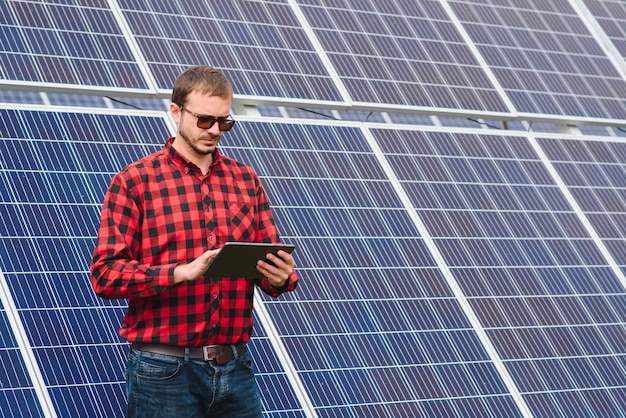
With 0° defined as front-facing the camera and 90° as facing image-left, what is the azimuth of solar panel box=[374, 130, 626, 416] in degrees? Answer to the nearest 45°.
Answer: approximately 315°

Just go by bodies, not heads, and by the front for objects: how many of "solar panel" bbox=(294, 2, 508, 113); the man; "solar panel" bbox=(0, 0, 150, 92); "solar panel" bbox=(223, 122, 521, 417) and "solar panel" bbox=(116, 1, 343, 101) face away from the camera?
0

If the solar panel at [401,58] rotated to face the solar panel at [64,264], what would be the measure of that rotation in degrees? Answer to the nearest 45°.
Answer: approximately 90° to its right

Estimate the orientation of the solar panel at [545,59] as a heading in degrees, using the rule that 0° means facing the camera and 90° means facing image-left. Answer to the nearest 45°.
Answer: approximately 315°

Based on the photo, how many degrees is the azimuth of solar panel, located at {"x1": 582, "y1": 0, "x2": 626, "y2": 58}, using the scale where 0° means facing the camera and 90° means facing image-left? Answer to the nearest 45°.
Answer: approximately 315°

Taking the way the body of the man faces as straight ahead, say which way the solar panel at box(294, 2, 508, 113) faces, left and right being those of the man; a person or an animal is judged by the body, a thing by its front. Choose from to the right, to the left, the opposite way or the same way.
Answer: the same way

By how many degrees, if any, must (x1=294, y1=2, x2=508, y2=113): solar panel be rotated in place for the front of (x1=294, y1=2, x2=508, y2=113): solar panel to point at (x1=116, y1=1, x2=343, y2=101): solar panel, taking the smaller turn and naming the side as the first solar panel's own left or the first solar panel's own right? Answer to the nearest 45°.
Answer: approximately 90° to the first solar panel's own right

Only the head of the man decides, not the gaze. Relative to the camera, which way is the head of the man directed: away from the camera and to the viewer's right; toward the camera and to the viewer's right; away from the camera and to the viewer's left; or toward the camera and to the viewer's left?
toward the camera and to the viewer's right

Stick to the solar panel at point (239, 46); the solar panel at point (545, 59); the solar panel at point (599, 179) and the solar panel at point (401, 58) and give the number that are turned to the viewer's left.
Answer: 0

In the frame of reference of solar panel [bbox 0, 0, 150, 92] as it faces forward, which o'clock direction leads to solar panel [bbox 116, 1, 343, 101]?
solar panel [bbox 116, 1, 343, 101] is roughly at 10 o'clock from solar panel [bbox 0, 0, 150, 92].

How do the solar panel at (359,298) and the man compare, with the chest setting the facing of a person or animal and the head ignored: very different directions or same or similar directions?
same or similar directions

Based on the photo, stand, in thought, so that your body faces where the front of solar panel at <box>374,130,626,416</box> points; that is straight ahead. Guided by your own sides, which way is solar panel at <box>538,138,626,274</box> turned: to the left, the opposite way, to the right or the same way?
the same way

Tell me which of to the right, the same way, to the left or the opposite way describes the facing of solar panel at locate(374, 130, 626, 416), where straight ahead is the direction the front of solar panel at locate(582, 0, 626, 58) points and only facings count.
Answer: the same way

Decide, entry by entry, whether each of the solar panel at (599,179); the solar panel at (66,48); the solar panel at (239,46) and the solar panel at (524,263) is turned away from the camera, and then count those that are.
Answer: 0

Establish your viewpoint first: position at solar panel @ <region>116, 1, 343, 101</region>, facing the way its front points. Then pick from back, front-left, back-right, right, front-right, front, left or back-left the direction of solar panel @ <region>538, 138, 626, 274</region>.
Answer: front-left
